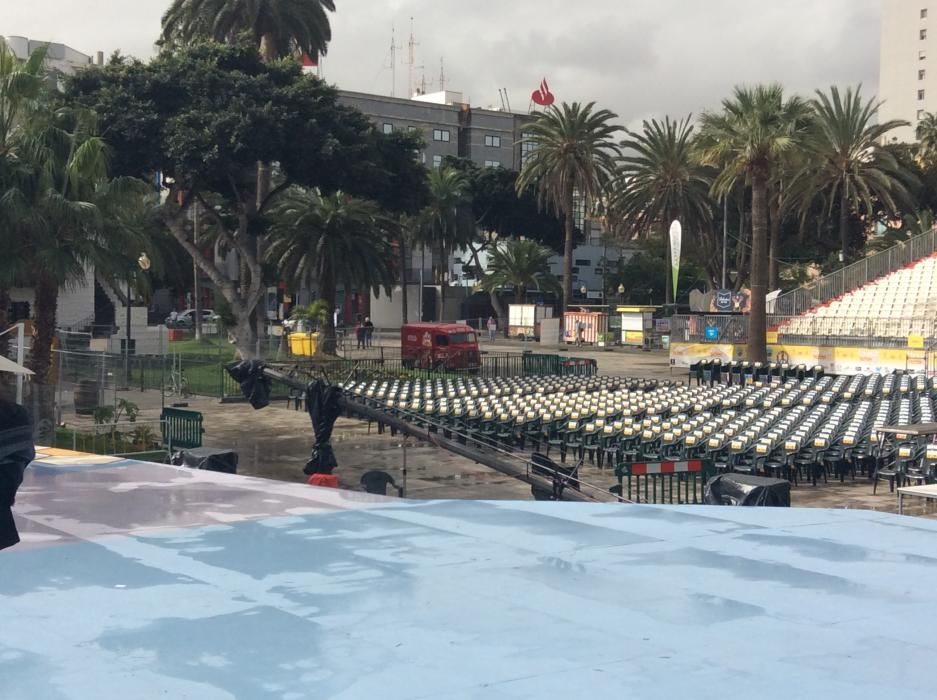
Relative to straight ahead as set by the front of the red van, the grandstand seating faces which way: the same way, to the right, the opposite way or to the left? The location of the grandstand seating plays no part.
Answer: to the right

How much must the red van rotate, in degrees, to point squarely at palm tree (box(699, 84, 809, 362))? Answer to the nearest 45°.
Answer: approximately 45° to its left

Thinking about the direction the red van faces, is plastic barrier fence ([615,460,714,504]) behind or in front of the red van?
in front

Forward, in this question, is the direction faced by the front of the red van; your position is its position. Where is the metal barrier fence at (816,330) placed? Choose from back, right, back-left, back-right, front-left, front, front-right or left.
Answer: front-left

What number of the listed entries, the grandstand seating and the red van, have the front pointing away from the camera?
0

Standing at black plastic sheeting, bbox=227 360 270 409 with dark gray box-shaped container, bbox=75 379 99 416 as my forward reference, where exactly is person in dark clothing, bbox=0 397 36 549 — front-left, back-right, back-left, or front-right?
back-left

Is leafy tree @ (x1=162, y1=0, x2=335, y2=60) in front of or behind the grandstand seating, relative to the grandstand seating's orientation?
in front

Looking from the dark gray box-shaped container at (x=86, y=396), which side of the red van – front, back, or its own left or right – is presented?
right

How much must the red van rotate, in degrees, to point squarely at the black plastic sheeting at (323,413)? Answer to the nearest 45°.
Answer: approximately 45° to its right

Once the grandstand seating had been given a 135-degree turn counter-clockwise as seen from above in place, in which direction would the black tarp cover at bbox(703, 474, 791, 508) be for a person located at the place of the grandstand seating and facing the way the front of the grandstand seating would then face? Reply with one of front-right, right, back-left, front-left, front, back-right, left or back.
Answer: right

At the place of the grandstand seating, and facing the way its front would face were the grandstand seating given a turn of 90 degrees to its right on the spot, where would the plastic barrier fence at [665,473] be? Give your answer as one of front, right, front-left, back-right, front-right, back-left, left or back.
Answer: back-left

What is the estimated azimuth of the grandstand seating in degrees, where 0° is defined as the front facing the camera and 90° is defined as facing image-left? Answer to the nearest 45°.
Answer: approximately 45°

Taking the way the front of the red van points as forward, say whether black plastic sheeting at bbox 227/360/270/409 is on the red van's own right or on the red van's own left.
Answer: on the red van's own right

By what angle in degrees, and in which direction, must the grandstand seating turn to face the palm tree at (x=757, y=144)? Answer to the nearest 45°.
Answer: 0° — it already faces it

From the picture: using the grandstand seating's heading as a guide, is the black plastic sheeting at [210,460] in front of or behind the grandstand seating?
in front
